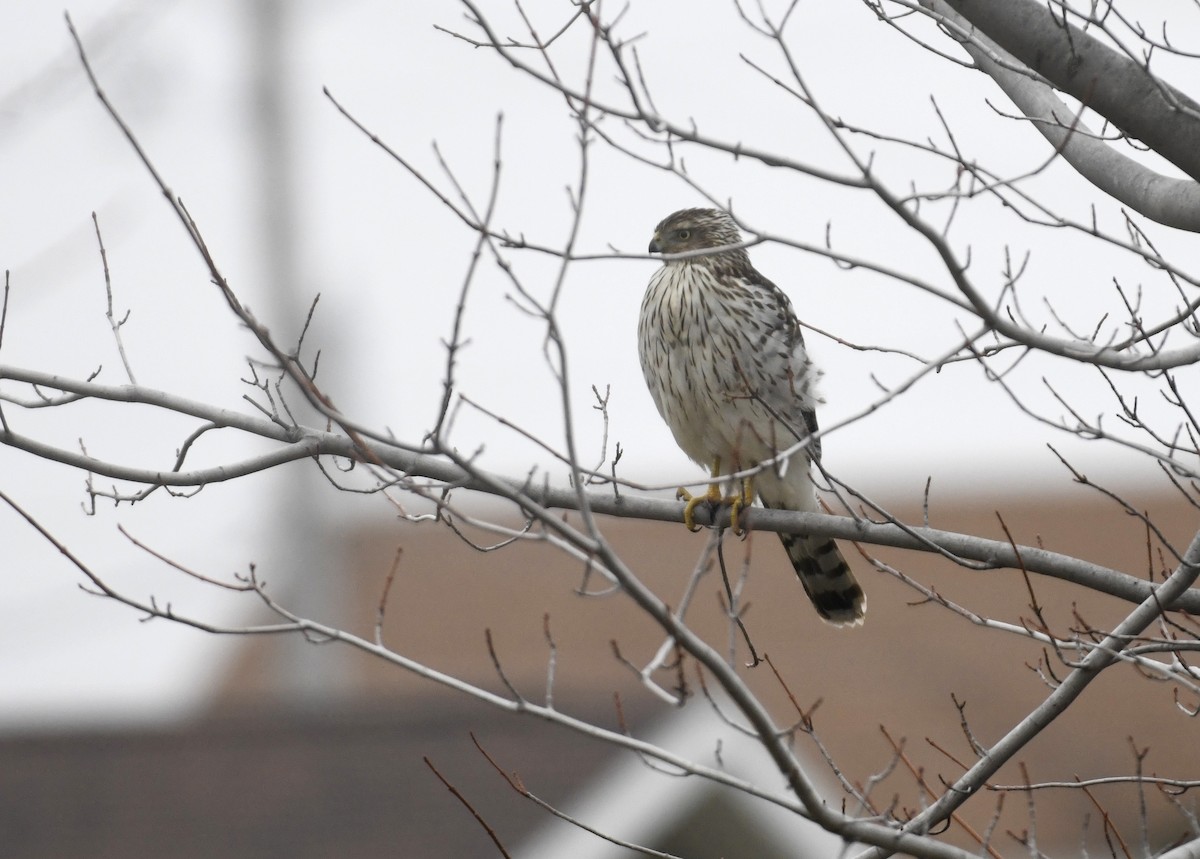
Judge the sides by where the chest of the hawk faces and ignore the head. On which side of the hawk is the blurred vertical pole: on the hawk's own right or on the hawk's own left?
on the hawk's own right

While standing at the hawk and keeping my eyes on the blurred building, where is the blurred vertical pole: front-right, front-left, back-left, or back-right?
front-left

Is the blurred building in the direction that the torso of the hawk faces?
no

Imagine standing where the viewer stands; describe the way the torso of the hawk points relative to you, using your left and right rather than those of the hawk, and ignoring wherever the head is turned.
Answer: facing the viewer and to the left of the viewer
